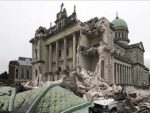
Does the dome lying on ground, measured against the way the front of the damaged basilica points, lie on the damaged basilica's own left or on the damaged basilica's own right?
on the damaged basilica's own left

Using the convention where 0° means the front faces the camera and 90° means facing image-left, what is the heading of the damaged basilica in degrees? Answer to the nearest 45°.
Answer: approximately 45°
